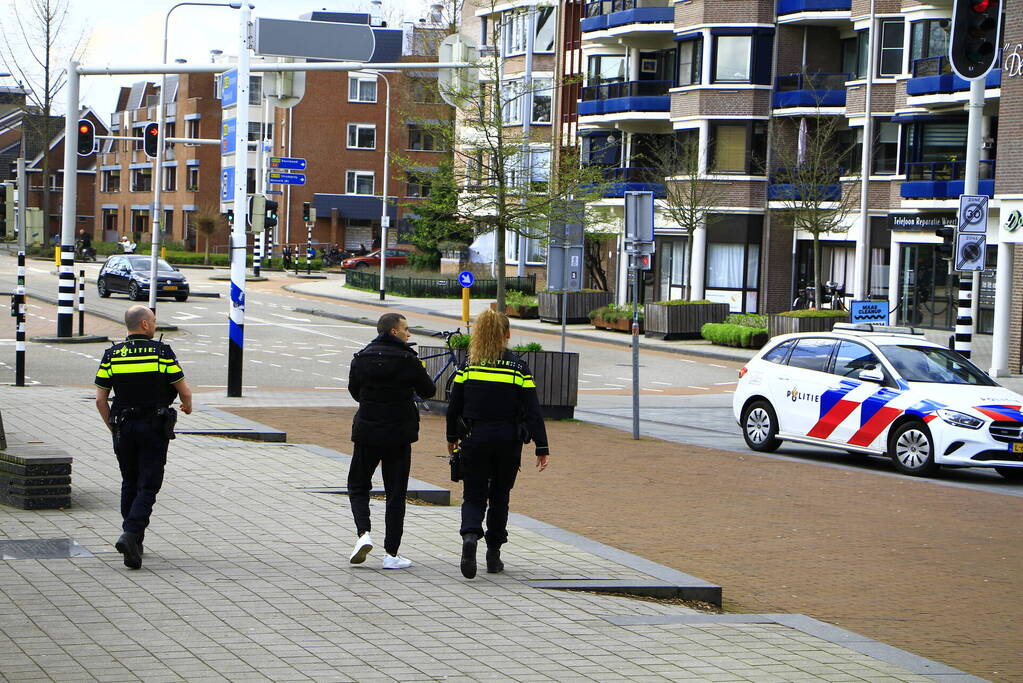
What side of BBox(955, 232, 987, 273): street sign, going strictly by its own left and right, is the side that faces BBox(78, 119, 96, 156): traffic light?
right

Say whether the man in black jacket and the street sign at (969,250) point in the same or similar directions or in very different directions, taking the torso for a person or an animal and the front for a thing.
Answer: very different directions

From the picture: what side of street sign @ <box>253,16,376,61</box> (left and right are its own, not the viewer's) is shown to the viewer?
back

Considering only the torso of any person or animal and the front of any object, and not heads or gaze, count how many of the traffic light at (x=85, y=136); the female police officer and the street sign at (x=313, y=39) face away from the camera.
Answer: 2

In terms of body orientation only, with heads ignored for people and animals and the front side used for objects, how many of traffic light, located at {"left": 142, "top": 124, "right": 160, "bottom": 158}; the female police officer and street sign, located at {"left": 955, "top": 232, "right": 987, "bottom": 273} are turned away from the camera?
1
